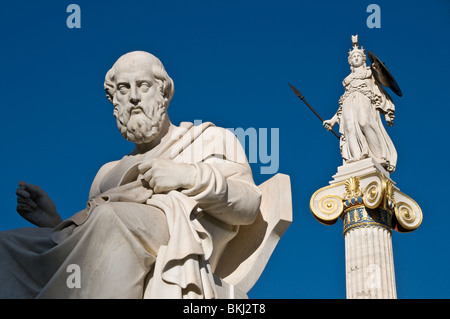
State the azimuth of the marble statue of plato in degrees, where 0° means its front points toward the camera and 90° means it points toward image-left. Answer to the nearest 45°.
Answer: approximately 45°
